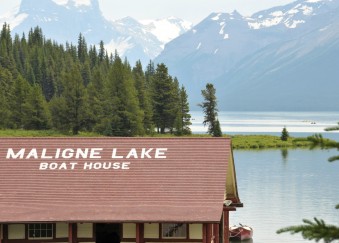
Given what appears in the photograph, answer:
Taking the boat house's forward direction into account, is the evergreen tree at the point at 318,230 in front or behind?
in front

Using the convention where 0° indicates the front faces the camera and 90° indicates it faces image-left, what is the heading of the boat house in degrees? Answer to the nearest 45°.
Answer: approximately 0°
